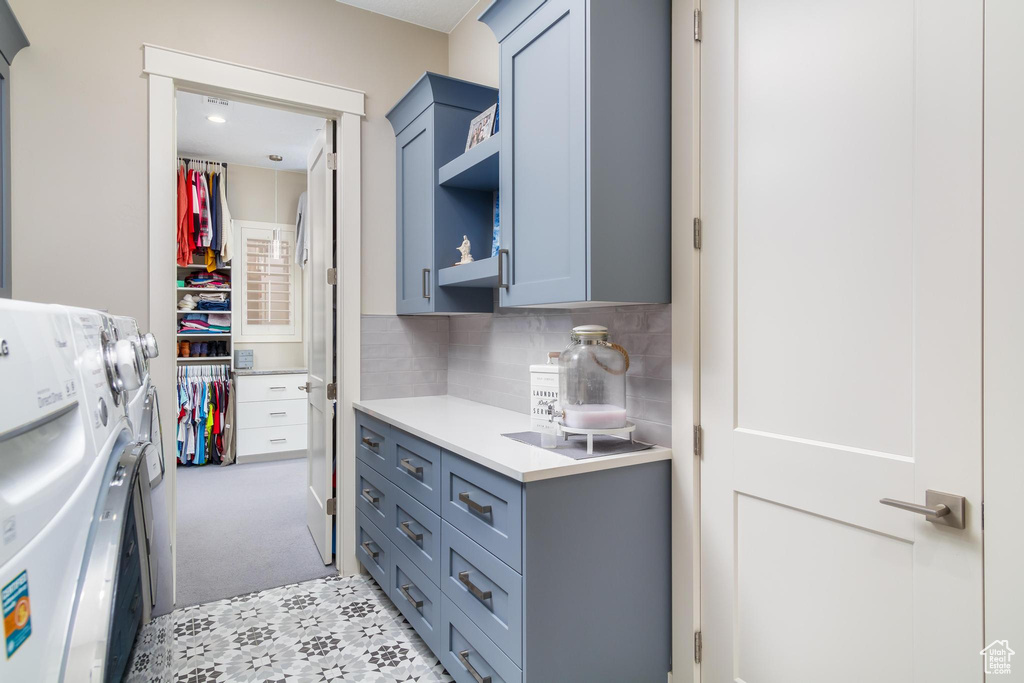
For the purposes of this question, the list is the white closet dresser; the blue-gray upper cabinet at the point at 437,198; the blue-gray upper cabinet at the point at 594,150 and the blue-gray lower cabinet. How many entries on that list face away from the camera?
0

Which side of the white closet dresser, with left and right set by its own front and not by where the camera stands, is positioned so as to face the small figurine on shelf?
front

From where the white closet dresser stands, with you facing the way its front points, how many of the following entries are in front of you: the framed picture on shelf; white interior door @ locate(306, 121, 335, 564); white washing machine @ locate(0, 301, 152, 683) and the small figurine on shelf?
4

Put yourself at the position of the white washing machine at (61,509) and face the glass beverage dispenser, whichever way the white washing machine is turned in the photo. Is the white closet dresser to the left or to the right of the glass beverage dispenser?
left

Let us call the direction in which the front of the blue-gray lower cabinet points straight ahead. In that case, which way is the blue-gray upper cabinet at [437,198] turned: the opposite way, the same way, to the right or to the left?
the same way

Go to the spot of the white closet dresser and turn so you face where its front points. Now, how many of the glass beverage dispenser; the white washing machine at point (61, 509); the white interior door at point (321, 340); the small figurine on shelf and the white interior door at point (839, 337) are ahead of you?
5

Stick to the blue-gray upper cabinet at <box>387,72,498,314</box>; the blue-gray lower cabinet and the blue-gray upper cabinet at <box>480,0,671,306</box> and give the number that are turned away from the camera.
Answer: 0

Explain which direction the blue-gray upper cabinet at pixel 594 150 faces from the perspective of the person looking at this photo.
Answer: facing the viewer and to the left of the viewer

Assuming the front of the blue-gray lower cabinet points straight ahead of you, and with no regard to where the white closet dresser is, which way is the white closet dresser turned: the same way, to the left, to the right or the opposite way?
to the left

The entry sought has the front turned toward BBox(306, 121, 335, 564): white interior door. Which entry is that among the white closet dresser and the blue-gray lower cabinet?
the white closet dresser

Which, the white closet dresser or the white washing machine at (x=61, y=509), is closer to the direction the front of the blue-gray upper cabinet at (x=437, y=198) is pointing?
the white washing machine

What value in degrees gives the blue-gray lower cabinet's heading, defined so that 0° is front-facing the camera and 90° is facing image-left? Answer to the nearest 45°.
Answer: approximately 45°

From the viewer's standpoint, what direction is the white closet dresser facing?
toward the camera

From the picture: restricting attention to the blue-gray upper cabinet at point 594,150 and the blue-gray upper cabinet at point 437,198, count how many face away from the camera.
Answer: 0

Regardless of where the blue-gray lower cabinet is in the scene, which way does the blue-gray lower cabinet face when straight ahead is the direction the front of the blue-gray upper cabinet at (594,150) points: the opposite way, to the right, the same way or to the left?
the same way

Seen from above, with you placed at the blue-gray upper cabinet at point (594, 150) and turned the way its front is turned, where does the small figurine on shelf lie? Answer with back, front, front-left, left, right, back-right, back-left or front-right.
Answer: right

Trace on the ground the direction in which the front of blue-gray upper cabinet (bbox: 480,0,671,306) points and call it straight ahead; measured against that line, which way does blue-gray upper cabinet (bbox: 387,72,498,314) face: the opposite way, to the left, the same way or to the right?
the same way

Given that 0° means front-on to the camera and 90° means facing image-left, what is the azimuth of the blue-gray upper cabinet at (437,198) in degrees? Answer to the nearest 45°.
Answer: approximately 45°

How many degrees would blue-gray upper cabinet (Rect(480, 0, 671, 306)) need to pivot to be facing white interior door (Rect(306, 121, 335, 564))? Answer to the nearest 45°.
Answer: approximately 90° to its right

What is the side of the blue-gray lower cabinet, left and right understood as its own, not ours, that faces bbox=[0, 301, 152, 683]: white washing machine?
front

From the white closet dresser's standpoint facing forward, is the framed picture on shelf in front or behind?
in front
